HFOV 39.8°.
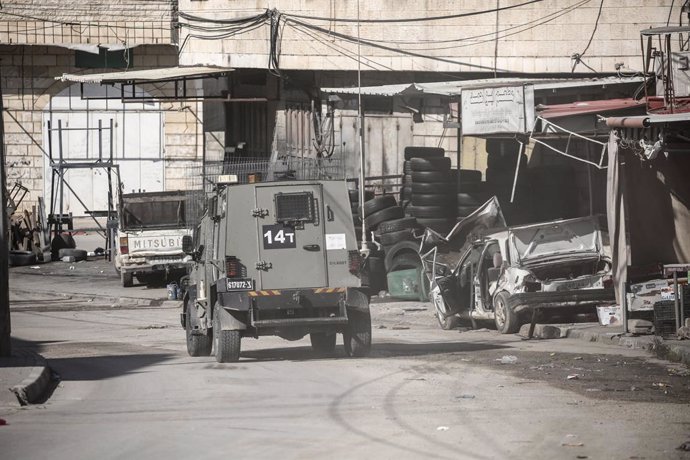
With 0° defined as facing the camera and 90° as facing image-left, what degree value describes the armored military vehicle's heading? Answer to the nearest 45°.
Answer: approximately 180°

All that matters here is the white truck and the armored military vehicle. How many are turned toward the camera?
0

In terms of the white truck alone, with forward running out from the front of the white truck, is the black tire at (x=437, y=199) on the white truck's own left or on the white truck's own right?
on the white truck's own right

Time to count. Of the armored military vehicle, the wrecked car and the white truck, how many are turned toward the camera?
0

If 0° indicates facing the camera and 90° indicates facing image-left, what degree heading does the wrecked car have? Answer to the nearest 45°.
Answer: approximately 135°

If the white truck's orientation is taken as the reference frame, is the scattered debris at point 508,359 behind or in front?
behind

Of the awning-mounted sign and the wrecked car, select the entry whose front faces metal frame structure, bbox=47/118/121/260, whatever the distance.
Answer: the wrecked car

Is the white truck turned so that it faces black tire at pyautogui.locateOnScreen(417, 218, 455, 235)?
no

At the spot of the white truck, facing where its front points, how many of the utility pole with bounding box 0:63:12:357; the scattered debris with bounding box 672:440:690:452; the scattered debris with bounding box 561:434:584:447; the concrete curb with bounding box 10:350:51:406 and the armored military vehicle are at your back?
5

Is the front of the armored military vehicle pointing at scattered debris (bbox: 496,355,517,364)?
no

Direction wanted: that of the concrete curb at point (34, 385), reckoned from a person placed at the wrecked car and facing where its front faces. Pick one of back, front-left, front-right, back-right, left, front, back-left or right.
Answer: left

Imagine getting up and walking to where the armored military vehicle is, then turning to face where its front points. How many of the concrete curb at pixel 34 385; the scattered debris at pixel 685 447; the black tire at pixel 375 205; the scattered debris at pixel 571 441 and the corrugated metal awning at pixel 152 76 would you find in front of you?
2

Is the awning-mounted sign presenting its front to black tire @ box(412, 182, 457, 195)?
no

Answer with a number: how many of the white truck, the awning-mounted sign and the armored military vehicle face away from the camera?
2

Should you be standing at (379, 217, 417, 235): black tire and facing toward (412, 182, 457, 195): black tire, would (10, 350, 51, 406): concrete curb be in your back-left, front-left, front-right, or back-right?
back-right

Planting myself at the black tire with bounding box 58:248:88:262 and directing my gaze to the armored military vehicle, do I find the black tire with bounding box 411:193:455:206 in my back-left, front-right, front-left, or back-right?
front-left

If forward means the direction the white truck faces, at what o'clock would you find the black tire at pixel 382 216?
The black tire is roughly at 4 o'clock from the white truck.

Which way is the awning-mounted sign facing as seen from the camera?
toward the camera

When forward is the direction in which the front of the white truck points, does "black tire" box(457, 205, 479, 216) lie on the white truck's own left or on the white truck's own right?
on the white truck's own right

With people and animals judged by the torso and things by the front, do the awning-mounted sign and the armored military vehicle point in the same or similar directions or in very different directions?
very different directions

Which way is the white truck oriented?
away from the camera
